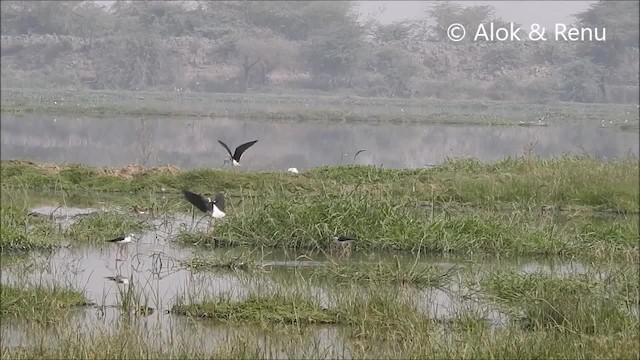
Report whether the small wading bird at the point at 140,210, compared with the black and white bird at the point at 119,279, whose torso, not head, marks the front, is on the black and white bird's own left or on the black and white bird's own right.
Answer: on the black and white bird's own left

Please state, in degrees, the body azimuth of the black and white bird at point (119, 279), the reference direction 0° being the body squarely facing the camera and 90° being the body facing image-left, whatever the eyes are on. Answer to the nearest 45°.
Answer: approximately 270°

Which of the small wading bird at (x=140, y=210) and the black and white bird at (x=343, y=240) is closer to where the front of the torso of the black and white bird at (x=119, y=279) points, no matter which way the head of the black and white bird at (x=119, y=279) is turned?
the black and white bird
